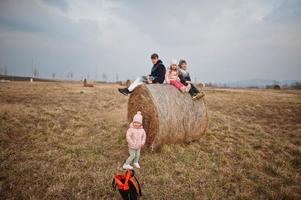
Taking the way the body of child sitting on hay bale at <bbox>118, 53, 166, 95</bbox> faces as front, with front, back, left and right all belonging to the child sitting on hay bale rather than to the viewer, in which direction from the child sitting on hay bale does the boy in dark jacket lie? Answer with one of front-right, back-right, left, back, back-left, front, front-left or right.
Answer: back

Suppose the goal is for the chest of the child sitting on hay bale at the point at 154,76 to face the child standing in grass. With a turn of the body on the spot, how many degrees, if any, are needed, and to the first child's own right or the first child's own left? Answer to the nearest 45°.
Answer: approximately 90° to the first child's own left

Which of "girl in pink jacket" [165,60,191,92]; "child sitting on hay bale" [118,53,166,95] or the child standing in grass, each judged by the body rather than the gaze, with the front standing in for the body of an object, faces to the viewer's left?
the child sitting on hay bale

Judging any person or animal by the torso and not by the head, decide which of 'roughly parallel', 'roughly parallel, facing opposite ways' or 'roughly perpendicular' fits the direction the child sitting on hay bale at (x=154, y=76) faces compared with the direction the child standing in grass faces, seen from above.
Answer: roughly perpendicular

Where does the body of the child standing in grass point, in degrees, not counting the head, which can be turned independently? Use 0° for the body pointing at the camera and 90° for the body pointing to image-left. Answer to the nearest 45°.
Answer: approximately 0°

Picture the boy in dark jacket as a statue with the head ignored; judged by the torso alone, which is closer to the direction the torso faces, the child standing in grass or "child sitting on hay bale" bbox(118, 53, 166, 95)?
the child standing in grass

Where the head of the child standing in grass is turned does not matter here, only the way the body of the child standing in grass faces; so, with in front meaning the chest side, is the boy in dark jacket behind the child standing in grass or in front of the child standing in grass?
behind

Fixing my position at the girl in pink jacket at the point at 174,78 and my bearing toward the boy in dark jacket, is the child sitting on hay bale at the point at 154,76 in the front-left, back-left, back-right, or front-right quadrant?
back-left

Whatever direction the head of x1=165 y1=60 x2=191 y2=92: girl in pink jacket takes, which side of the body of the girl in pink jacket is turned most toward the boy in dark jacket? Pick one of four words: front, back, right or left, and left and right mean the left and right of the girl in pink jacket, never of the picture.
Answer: left

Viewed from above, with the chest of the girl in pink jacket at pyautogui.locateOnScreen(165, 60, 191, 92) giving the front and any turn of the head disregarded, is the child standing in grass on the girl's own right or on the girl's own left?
on the girl's own right

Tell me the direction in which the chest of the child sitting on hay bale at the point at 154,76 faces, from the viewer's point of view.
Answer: to the viewer's left
